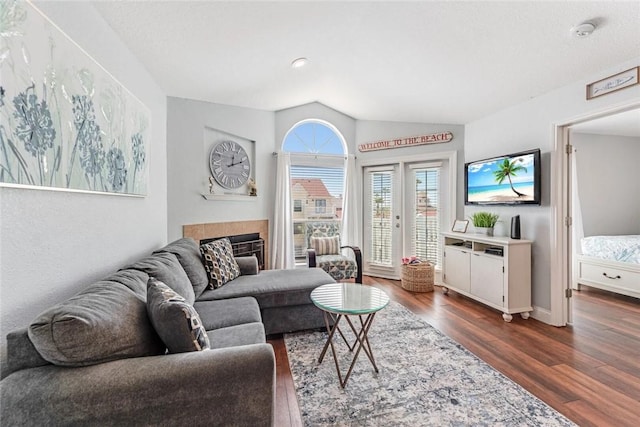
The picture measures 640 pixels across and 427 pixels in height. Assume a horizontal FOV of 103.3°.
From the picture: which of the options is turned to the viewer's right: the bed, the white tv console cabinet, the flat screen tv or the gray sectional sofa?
the gray sectional sofa

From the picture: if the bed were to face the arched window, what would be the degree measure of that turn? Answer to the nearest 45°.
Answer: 0° — it already faces it

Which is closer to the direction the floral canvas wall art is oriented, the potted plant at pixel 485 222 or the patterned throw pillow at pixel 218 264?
the potted plant

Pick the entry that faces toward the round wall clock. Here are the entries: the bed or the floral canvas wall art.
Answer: the bed

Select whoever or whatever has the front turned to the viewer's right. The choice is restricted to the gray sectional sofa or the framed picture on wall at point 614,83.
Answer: the gray sectional sofa

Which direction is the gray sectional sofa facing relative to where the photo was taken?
to the viewer's right

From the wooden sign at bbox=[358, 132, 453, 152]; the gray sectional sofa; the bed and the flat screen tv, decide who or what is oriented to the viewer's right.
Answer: the gray sectional sofa

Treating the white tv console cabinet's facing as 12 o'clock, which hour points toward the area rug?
The area rug is roughly at 11 o'clock from the white tv console cabinet.

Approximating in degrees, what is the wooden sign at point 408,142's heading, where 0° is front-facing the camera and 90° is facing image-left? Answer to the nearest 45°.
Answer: approximately 45°
